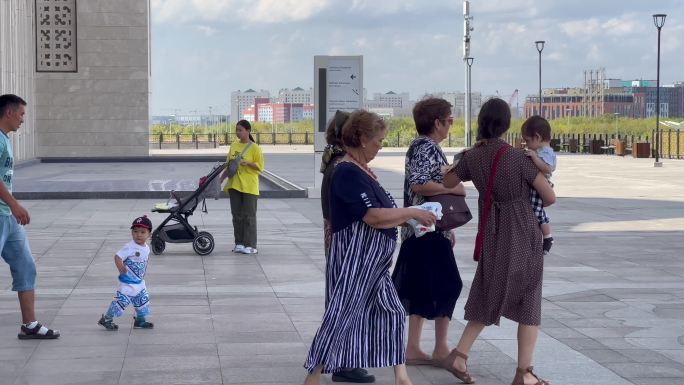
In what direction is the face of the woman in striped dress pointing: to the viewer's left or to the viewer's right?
to the viewer's right

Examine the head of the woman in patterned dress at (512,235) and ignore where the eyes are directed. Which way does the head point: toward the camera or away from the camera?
away from the camera

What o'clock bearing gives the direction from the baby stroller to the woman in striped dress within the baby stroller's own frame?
The woman in striped dress is roughly at 9 o'clock from the baby stroller.

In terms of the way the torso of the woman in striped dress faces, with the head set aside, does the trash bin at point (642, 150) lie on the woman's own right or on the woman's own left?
on the woman's own left

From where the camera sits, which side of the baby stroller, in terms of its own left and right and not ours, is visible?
left

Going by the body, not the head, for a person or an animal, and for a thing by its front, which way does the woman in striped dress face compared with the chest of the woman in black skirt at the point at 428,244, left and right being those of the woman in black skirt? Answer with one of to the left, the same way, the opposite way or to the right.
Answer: the same way
